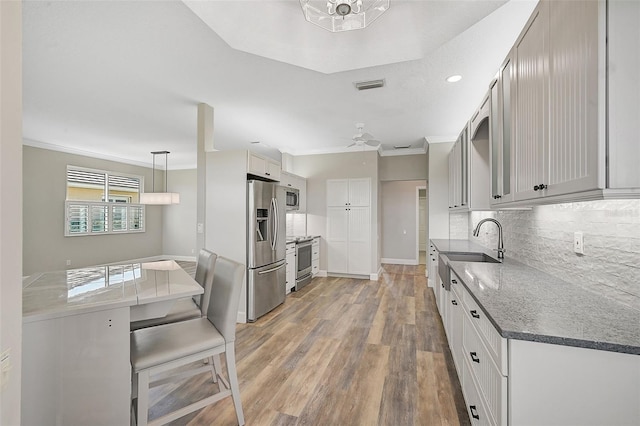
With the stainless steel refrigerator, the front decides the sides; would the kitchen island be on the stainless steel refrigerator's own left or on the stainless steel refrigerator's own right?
on the stainless steel refrigerator's own right

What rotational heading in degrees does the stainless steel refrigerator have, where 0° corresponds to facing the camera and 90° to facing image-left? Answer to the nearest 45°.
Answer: approximately 315°

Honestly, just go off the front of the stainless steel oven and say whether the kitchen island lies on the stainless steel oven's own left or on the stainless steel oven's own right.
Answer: on the stainless steel oven's own right

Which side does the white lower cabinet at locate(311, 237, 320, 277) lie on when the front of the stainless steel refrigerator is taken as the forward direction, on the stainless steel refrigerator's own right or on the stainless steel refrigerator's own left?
on the stainless steel refrigerator's own left

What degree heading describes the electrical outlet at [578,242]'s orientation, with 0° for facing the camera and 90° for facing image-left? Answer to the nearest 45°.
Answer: approximately 45°
